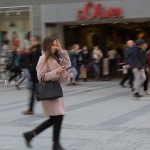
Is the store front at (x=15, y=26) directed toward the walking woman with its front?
yes

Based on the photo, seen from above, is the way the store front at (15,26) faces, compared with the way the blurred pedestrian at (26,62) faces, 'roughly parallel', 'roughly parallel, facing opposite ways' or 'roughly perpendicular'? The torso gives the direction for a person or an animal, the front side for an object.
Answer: roughly perpendicular

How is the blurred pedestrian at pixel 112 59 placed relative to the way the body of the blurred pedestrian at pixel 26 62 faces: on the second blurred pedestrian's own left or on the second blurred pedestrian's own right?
on the second blurred pedestrian's own left

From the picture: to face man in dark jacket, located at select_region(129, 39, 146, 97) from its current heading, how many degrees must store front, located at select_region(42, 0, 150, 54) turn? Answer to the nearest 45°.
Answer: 0° — it already faces them

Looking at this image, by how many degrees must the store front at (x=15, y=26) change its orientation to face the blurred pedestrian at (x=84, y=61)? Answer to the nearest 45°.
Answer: approximately 45° to its left

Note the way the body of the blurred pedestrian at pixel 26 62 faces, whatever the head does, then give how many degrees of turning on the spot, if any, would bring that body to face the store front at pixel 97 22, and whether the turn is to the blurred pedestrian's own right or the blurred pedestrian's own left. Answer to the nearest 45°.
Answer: approximately 45° to the blurred pedestrian's own left

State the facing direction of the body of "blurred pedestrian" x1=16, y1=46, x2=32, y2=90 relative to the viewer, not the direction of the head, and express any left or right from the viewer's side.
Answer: facing to the right of the viewer

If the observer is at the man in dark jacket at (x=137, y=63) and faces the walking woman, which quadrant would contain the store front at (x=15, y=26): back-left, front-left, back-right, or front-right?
back-right
